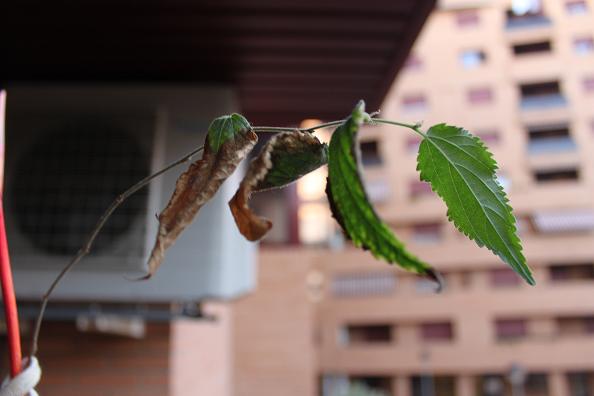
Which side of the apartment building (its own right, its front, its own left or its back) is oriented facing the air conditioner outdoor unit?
front

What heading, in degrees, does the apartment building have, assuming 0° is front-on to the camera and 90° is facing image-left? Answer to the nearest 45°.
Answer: approximately 0°
